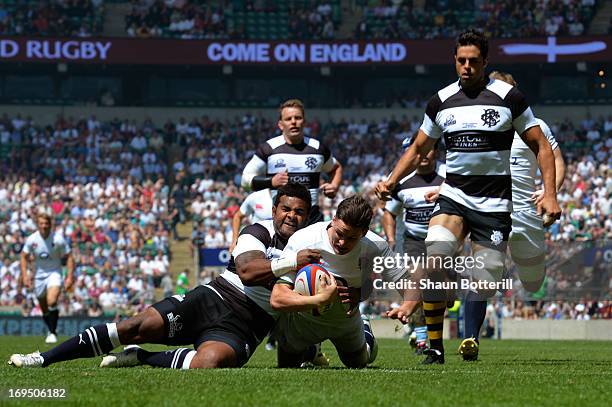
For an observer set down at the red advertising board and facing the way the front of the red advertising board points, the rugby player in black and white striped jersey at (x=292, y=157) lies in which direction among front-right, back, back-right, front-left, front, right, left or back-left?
front

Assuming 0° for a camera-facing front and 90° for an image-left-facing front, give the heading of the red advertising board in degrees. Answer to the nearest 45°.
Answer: approximately 0°

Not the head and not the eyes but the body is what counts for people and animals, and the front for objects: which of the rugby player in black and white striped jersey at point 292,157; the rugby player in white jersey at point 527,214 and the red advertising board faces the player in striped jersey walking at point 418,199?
the red advertising board

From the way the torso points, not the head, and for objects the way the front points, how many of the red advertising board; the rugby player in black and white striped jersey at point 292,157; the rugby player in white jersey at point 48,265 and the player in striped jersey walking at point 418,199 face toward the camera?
4

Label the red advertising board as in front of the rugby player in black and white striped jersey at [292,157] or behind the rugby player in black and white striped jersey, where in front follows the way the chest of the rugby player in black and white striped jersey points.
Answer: behind

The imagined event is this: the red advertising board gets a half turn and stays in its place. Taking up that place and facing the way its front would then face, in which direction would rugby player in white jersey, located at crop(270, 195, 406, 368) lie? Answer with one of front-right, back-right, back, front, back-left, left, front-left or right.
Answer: back

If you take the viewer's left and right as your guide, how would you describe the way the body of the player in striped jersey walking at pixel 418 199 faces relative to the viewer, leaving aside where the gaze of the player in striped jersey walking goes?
facing the viewer

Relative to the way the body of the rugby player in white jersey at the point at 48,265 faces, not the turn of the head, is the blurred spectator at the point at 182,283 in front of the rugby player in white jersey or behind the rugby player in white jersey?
behind

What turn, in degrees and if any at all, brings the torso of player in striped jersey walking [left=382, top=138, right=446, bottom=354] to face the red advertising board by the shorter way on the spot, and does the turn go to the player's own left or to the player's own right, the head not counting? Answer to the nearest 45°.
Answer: approximately 180°

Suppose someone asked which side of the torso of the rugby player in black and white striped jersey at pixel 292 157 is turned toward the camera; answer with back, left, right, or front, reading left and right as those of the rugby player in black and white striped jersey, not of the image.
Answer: front

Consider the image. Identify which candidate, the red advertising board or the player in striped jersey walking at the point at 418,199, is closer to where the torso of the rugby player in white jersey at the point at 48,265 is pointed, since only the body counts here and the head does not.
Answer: the player in striped jersey walking

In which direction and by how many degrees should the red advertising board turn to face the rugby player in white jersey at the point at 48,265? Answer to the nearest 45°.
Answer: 0° — it already faces them

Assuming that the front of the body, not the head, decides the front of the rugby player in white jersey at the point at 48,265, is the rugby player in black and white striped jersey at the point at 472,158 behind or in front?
in front

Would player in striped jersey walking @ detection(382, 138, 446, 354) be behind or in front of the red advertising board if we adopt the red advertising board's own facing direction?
in front

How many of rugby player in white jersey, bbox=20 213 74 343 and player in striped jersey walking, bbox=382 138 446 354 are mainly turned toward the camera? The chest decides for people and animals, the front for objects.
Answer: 2

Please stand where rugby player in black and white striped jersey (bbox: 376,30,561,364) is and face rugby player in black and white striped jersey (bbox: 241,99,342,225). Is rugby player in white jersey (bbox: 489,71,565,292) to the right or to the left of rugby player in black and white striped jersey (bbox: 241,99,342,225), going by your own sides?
right

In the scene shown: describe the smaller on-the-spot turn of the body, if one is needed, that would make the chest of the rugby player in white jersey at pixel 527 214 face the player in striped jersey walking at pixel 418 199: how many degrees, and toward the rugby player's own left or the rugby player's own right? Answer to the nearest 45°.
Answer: approximately 90° to the rugby player's own right

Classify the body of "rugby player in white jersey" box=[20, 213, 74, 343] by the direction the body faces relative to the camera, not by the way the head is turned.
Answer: toward the camera
